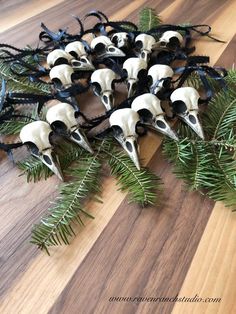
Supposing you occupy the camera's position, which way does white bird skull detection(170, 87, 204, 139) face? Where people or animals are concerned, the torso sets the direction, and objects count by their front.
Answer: facing the viewer and to the right of the viewer

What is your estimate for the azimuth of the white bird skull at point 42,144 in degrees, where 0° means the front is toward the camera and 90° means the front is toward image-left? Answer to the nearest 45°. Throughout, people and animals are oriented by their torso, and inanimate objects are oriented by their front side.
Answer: approximately 315°
